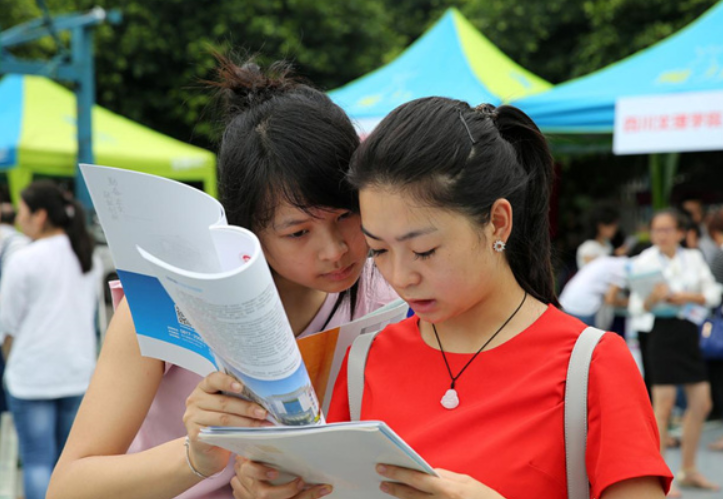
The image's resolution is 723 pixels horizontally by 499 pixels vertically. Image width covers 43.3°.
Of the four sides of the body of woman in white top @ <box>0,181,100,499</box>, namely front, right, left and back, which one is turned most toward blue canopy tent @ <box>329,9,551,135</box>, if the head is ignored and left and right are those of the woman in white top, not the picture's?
right

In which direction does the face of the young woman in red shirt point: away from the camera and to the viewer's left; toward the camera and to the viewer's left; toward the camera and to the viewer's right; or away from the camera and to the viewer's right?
toward the camera and to the viewer's left

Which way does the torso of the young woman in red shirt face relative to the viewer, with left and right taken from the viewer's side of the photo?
facing the viewer and to the left of the viewer

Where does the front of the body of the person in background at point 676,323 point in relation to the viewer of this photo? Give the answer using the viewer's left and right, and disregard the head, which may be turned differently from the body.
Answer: facing the viewer

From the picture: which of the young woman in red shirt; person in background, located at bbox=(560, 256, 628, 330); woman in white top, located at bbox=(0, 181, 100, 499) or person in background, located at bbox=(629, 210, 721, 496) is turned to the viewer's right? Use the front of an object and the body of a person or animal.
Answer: person in background, located at bbox=(560, 256, 628, 330)

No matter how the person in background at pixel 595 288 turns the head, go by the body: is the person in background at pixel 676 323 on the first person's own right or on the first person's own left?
on the first person's own right

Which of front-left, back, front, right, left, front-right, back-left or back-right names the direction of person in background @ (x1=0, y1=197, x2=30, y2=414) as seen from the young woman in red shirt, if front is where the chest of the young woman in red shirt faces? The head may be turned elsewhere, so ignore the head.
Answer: right

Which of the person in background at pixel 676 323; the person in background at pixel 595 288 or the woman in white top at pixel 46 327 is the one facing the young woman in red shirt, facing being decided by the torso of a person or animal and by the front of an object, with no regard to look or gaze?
the person in background at pixel 676 323

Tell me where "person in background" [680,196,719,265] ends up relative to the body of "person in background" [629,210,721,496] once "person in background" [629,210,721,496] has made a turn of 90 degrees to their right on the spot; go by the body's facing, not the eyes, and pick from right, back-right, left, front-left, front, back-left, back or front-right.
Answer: right

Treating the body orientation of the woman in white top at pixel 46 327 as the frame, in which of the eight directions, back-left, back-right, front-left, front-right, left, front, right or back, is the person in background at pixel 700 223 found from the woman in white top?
back-right

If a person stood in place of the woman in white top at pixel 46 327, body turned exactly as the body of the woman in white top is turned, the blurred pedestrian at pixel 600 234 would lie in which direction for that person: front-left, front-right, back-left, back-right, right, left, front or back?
back-right

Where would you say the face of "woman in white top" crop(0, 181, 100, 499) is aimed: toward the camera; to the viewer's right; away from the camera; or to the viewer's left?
to the viewer's left

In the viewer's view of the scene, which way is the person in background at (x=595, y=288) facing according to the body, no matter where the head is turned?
to the viewer's right
